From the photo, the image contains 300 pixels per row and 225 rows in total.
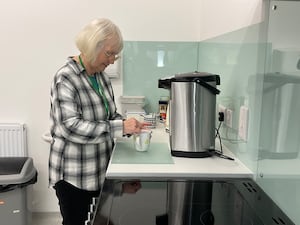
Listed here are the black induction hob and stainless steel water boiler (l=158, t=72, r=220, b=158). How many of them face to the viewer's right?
0

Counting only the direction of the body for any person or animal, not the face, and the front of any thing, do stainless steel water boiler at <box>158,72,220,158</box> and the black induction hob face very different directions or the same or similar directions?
same or similar directions

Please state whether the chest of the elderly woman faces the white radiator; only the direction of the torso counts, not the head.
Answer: no

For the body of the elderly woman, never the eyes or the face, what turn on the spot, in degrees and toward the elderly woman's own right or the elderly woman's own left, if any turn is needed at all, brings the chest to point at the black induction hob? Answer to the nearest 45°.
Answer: approximately 45° to the elderly woman's own right

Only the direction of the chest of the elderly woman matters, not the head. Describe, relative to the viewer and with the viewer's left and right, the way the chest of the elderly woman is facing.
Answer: facing to the right of the viewer
